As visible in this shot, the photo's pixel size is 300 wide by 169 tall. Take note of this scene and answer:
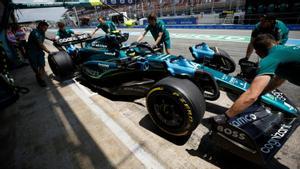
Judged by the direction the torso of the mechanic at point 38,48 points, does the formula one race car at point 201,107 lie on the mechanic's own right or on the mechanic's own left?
on the mechanic's own right

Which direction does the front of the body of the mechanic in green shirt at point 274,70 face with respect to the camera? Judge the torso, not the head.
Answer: to the viewer's left

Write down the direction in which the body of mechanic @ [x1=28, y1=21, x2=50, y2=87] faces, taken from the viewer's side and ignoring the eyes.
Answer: to the viewer's right

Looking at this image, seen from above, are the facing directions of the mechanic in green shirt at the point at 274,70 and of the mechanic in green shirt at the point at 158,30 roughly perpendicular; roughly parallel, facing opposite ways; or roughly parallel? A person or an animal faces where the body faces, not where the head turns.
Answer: roughly perpendicular

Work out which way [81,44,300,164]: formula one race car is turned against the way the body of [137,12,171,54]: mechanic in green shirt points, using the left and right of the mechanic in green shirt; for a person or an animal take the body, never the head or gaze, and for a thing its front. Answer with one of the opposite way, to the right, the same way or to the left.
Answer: to the left

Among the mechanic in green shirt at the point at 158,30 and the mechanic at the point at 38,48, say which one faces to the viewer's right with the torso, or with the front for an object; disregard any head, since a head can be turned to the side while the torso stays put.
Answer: the mechanic

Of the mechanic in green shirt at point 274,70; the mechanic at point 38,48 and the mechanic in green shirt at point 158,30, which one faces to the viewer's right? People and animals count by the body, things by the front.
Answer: the mechanic

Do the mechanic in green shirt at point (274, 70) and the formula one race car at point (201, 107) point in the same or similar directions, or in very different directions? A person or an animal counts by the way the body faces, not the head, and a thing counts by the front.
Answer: very different directions
